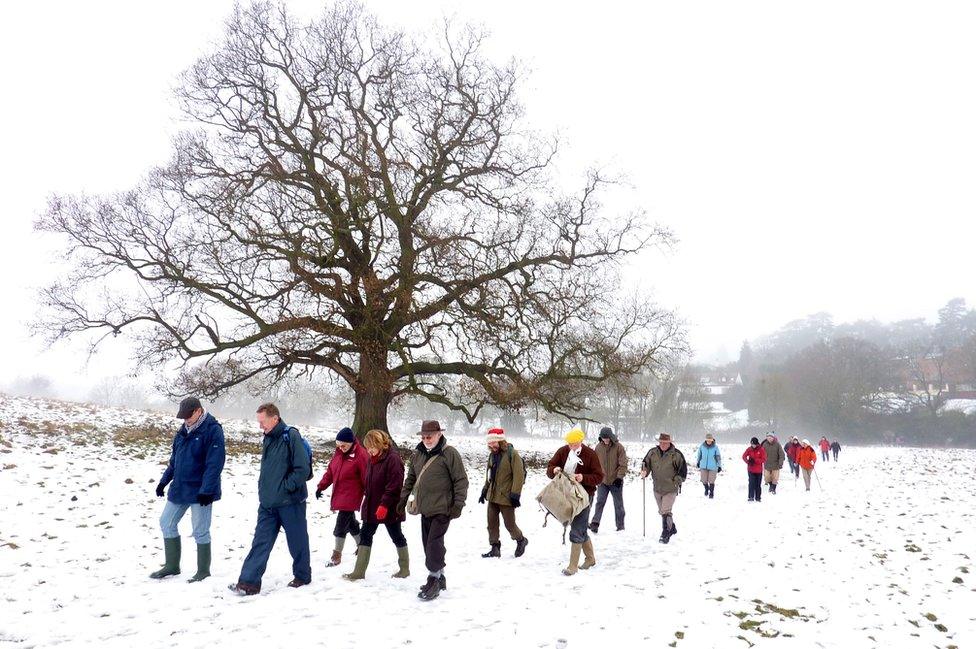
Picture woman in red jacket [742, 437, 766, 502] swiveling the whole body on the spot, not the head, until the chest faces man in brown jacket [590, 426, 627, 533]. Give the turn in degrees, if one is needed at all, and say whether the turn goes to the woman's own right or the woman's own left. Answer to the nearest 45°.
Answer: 0° — they already face them

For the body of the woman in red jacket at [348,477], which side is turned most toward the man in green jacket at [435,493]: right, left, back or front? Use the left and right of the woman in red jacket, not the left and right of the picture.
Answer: left

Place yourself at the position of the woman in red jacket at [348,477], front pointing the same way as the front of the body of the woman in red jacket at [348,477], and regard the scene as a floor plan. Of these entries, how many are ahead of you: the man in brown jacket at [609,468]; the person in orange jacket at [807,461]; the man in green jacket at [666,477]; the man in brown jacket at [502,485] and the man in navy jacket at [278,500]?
1

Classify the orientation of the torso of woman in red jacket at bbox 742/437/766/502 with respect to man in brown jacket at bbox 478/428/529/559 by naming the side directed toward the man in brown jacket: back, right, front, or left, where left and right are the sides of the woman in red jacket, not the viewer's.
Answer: front

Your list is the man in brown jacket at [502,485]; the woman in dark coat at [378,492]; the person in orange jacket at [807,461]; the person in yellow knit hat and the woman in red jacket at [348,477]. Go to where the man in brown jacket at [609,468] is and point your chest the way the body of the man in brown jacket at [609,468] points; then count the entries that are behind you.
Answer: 1

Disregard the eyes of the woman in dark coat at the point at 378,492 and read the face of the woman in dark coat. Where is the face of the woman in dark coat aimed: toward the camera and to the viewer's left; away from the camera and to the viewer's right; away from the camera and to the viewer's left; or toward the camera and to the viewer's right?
toward the camera and to the viewer's left

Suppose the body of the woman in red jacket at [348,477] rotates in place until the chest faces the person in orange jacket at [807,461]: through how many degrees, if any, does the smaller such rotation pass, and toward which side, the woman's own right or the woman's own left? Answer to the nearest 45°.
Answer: approximately 180°

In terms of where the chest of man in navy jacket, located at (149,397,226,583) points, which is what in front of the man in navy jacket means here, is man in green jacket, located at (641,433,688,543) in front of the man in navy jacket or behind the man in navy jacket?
behind

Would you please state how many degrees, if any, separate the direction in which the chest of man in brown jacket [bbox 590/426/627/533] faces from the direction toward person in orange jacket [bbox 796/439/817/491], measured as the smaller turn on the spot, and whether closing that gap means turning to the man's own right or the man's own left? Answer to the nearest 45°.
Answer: approximately 180°

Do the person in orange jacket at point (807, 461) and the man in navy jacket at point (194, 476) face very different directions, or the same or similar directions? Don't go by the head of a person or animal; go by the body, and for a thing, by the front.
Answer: same or similar directions

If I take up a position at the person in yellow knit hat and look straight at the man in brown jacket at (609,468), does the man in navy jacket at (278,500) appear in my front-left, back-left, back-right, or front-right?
back-left

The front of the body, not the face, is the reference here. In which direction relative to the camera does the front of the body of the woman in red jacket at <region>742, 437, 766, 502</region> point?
toward the camera

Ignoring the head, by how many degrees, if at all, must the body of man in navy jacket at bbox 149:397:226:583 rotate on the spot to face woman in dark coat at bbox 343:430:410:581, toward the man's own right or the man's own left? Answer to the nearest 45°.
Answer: approximately 135° to the man's own left

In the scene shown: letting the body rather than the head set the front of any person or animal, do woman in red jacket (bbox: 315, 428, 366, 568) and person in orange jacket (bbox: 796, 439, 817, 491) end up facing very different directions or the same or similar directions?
same or similar directions

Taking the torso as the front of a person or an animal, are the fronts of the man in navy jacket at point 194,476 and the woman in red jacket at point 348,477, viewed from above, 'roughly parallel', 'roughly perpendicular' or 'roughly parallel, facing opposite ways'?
roughly parallel

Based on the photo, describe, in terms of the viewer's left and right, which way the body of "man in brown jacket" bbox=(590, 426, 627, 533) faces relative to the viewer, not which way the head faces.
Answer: facing the viewer and to the left of the viewer

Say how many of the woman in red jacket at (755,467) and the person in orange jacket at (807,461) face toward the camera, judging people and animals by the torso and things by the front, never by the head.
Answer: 2

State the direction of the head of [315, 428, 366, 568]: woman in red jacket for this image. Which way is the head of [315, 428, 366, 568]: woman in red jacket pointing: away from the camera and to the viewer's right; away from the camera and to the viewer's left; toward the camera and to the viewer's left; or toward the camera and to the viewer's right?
toward the camera and to the viewer's left

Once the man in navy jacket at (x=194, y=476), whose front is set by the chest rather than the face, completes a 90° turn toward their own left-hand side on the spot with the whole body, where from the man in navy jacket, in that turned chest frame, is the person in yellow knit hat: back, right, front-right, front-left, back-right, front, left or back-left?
front-left

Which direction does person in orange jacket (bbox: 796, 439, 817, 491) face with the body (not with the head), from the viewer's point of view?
toward the camera
